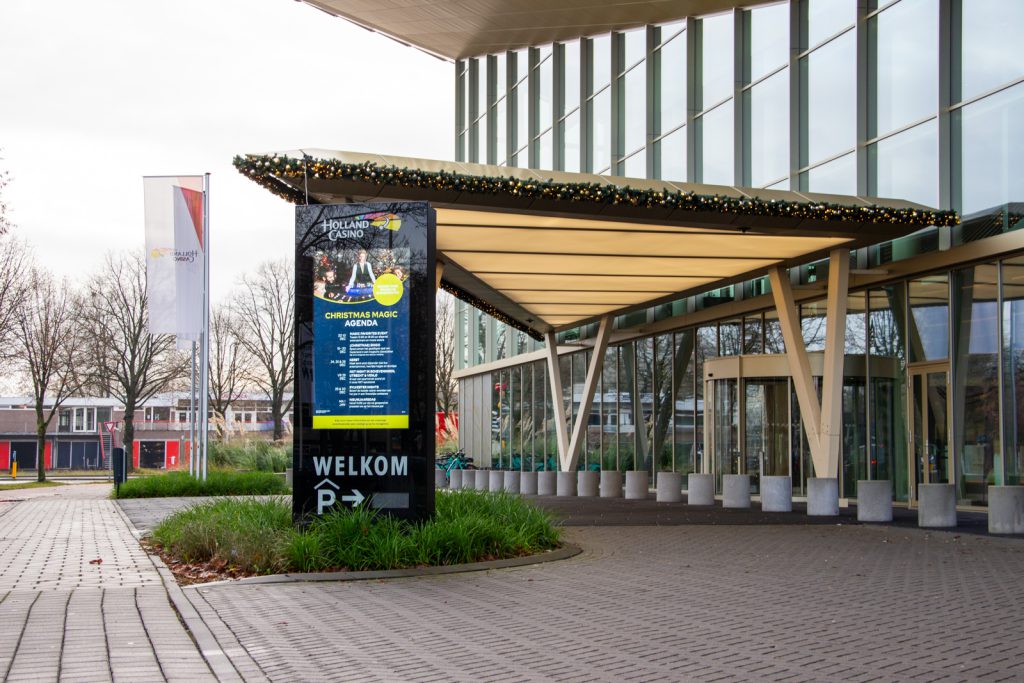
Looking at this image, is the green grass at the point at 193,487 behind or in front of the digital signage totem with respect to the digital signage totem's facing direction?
behind

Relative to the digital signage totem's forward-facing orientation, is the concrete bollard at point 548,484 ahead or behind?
behind

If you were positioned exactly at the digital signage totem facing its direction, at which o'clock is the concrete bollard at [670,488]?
The concrete bollard is roughly at 7 o'clock from the digital signage totem.

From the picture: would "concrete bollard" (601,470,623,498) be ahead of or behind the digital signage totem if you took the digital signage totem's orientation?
behind

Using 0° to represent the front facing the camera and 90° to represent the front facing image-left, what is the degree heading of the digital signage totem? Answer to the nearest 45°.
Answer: approximately 0°

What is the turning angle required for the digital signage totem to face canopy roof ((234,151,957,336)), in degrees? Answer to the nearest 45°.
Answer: approximately 135° to its left

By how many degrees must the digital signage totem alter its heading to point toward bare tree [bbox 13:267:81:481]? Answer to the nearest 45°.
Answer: approximately 180°
